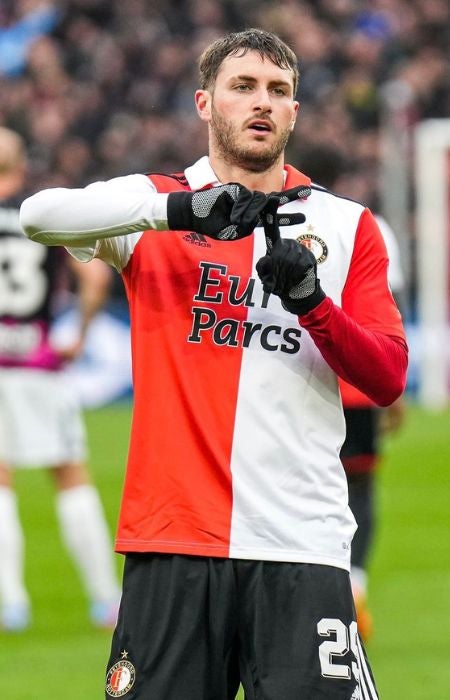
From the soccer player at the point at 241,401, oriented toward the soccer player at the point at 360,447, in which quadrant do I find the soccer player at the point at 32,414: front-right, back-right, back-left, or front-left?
front-left

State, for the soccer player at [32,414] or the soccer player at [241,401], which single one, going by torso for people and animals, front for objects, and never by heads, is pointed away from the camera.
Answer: the soccer player at [32,414]

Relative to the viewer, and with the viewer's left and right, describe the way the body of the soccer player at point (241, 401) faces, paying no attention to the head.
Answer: facing the viewer

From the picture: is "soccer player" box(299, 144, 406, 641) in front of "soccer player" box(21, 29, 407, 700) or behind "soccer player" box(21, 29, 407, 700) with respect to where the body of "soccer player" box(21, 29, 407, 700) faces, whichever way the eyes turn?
behind

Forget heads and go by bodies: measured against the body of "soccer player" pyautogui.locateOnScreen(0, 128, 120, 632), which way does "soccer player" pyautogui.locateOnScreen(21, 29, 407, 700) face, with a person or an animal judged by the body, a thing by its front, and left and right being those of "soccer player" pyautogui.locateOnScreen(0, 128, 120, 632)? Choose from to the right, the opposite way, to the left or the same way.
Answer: the opposite way

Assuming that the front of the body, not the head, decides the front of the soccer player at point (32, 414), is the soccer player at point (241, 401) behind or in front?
behind

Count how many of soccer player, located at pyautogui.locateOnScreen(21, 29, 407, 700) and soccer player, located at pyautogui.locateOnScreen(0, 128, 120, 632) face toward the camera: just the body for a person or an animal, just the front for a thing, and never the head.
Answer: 1

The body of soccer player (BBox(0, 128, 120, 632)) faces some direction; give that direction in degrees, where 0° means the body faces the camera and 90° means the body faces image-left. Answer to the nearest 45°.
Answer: approximately 180°

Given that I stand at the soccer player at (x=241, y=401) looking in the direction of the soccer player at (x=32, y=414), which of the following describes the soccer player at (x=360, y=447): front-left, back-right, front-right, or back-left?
front-right
